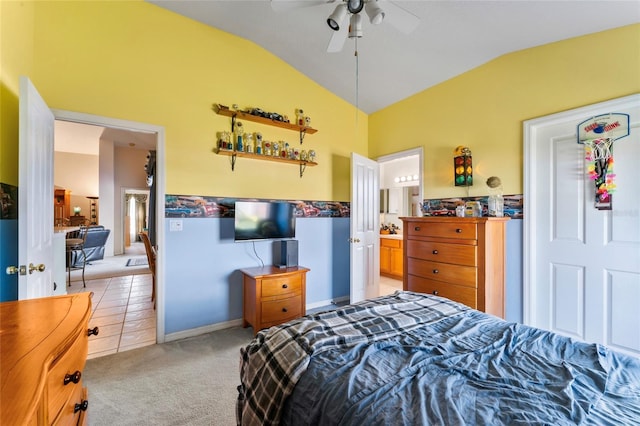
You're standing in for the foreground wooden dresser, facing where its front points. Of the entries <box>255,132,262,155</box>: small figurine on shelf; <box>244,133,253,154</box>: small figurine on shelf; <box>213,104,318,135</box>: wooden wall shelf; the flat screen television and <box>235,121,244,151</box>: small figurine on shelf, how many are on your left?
5

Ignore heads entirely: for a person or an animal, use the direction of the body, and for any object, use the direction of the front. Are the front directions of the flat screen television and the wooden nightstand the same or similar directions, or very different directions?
same or similar directions

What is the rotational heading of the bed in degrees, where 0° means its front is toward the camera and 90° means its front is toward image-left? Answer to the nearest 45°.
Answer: approximately 135°

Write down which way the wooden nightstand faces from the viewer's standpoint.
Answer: facing the viewer and to the right of the viewer

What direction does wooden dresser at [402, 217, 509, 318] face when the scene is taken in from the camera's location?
facing the viewer and to the left of the viewer

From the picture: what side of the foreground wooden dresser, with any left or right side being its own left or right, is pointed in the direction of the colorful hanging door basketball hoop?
front

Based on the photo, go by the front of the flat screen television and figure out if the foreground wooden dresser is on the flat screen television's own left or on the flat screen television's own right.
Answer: on the flat screen television's own right

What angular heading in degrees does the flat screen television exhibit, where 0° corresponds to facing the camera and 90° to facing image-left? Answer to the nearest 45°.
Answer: approximately 315°

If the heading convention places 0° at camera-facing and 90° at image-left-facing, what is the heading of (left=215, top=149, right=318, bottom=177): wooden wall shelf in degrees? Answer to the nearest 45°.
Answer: approximately 315°

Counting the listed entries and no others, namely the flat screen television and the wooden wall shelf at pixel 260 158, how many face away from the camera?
0

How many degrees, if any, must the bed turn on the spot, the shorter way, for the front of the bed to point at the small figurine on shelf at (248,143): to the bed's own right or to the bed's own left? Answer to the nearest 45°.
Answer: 0° — it already faces it

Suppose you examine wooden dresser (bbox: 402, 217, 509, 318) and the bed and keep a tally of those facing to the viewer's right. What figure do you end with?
0
